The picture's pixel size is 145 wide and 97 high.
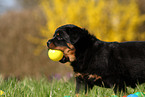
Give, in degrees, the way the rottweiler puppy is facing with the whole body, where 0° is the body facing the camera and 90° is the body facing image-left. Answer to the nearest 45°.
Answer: approximately 90°

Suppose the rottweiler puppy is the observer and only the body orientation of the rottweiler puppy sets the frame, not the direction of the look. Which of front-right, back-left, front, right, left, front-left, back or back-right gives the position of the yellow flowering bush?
right
